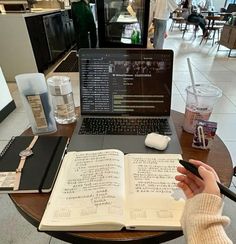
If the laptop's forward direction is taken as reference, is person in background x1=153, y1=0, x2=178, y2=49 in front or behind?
behind

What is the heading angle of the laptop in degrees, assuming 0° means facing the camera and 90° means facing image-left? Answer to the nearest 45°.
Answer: approximately 0°

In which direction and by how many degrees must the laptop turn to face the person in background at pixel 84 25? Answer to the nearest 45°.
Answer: approximately 180°
